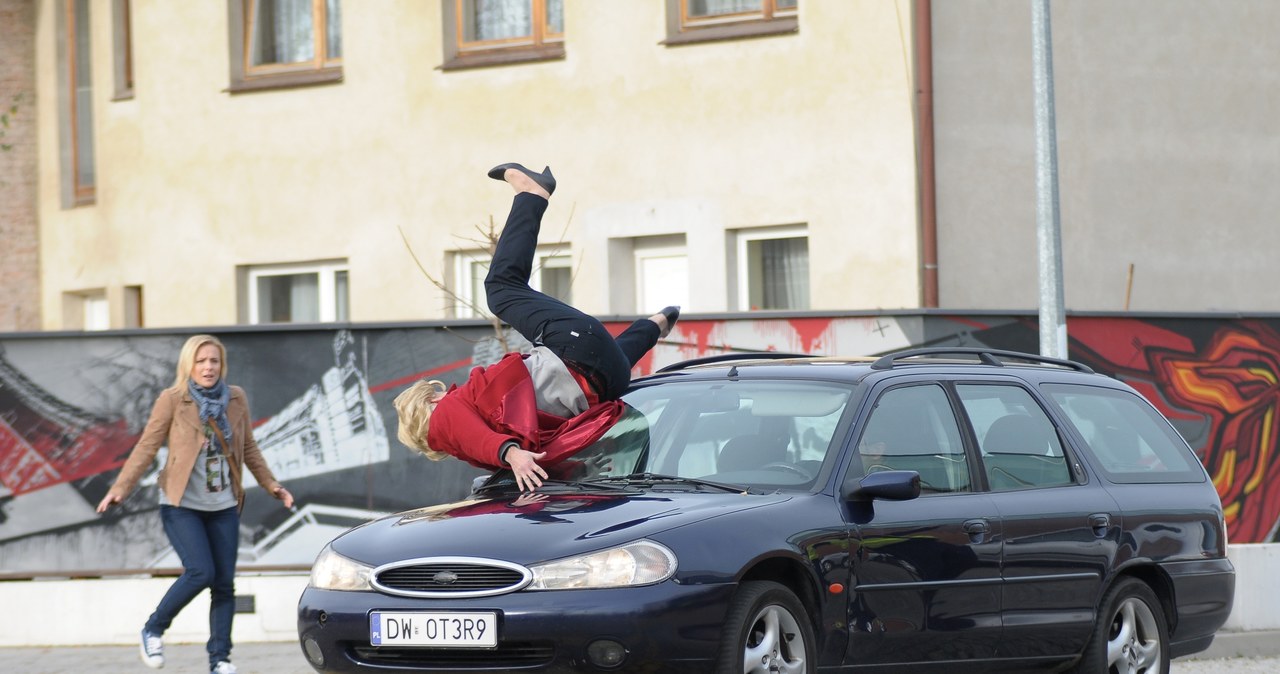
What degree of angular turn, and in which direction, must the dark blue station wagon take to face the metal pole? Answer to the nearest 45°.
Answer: approximately 135° to its right

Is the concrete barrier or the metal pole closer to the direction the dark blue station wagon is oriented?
the concrete barrier

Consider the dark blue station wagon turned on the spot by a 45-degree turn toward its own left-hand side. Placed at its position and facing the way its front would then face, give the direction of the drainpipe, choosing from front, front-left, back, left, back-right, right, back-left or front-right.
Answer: back

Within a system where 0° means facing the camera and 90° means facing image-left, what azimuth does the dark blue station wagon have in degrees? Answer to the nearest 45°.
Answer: approximately 45°
